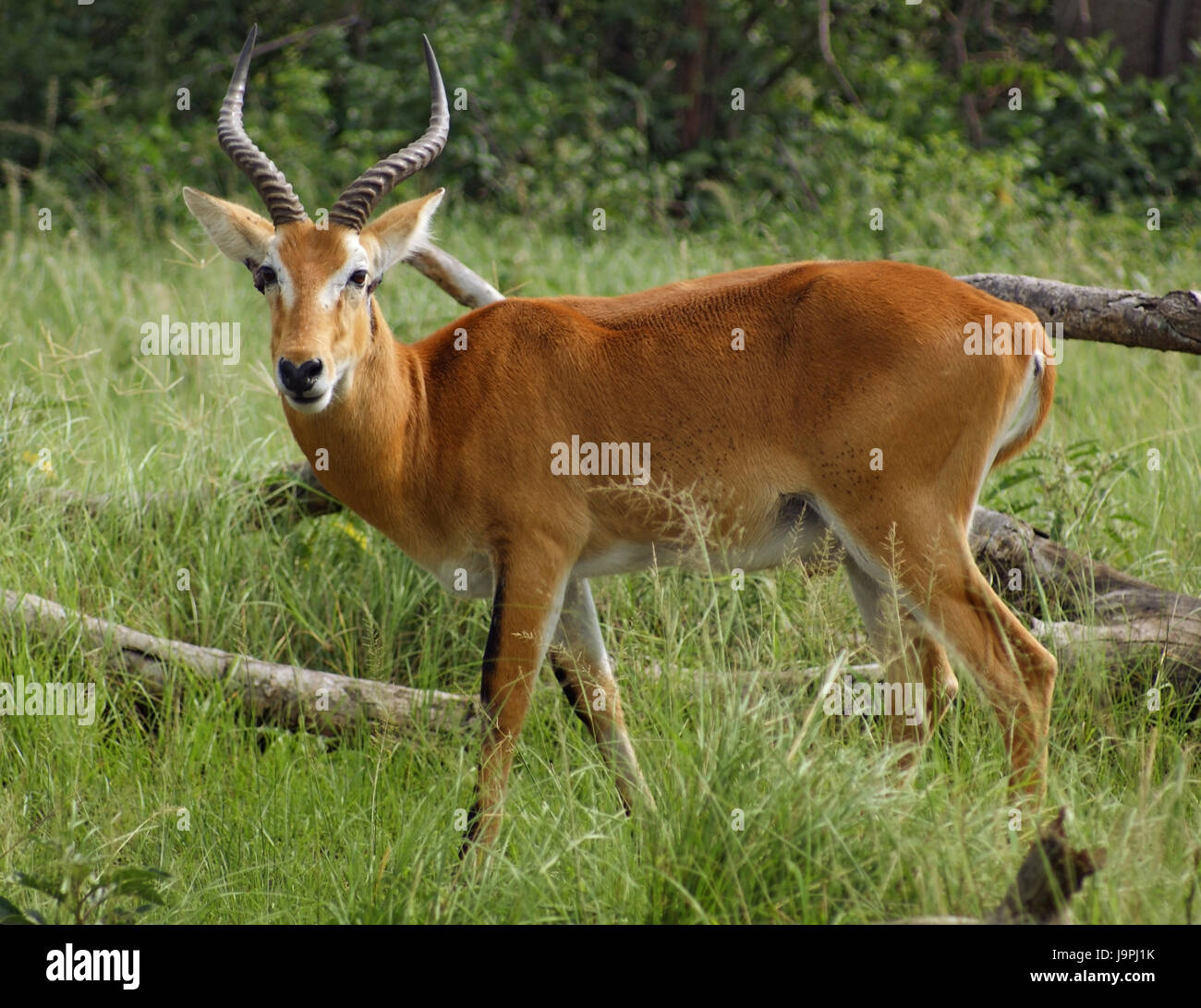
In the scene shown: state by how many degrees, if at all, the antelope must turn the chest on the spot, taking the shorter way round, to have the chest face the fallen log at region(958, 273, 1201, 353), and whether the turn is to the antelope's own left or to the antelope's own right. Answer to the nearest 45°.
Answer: approximately 135° to the antelope's own right

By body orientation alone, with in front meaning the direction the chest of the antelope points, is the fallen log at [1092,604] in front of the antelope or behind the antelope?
behind

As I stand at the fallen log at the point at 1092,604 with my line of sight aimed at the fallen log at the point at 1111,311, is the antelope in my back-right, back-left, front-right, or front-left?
back-left

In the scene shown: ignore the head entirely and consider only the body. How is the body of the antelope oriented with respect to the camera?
to the viewer's left

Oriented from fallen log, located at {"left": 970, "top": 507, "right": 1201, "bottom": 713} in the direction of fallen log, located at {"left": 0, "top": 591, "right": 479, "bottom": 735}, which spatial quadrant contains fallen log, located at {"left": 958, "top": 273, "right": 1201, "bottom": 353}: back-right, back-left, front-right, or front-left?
back-right
